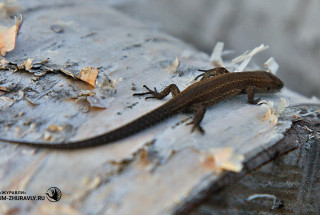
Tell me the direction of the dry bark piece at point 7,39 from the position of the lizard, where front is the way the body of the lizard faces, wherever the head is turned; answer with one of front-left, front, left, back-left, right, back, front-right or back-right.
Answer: back

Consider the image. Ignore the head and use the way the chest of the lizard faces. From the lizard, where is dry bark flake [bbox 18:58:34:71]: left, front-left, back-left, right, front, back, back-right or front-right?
back

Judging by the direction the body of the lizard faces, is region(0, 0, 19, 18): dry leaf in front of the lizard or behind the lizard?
behind

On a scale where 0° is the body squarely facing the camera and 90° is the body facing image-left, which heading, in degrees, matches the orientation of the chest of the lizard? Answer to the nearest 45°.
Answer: approximately 270°

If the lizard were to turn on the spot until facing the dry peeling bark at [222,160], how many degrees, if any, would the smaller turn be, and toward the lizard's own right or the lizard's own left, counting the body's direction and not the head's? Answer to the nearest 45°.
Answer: approximately 90° to the lizard's own right
